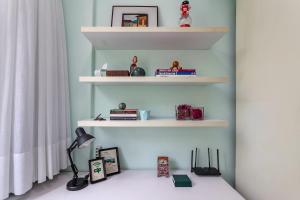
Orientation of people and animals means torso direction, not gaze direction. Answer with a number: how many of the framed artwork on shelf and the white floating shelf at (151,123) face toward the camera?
2

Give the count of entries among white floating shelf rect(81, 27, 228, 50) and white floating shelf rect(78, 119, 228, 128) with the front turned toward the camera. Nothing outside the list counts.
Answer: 2

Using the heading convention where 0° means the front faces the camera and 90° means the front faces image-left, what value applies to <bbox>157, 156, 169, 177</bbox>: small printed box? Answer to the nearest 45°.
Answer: approximately 0°
